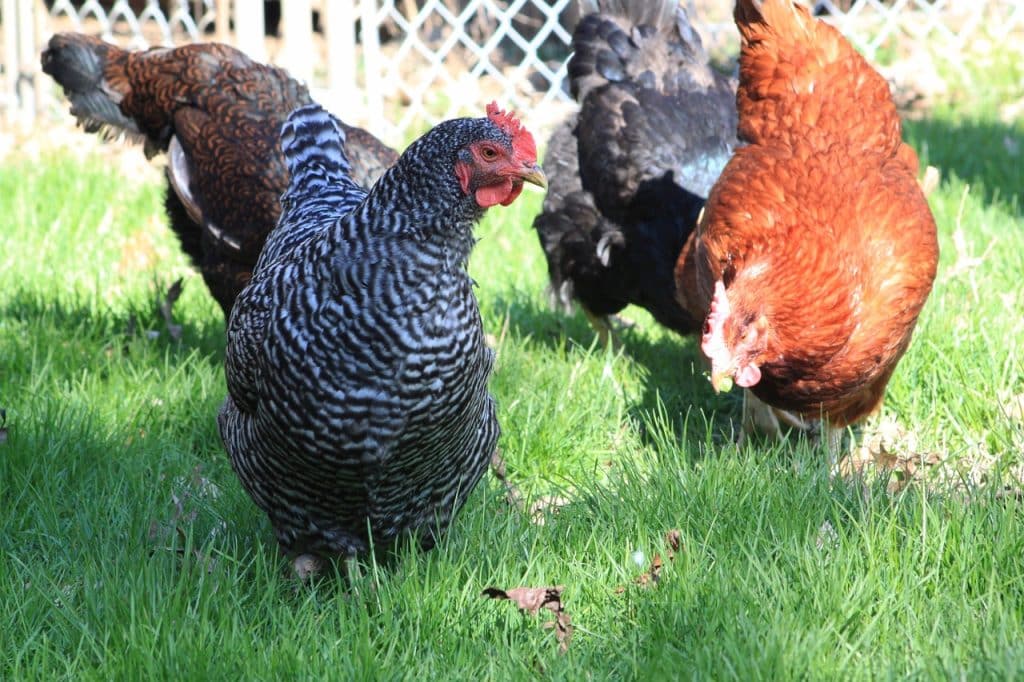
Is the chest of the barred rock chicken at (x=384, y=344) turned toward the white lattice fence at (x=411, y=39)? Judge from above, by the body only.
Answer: no

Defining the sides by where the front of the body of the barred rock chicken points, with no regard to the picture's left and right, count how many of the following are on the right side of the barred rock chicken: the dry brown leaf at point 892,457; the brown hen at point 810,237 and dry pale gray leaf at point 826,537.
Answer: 0

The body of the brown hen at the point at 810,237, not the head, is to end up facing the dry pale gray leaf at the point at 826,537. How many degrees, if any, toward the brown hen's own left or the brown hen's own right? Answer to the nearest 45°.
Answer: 0° — it already faces it

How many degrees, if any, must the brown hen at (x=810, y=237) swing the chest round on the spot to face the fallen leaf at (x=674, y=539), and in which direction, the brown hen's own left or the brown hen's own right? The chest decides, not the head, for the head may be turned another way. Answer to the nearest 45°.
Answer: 0° — it already faces it

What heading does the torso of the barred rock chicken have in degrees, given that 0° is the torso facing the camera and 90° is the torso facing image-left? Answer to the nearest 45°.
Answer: approximately 315°

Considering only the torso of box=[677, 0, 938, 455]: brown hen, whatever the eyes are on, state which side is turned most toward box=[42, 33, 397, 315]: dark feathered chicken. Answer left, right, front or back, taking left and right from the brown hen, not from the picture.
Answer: right

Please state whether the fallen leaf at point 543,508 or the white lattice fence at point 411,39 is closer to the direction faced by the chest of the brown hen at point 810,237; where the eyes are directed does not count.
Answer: the fallen leaf

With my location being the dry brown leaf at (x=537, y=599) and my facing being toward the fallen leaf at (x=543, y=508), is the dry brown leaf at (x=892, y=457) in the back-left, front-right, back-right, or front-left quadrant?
front-right

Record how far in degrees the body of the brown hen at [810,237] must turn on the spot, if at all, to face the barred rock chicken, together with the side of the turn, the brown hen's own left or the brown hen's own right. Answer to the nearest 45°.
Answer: approximately 45° to the brown hen's own right

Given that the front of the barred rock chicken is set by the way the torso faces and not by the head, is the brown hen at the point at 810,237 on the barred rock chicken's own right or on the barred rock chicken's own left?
on the barred rock chicken's own left

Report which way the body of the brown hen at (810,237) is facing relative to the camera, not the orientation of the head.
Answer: toward the camera

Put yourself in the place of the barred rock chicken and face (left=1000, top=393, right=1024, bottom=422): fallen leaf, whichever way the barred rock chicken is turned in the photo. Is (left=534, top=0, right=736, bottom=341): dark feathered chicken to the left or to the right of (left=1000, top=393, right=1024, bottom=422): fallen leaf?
left

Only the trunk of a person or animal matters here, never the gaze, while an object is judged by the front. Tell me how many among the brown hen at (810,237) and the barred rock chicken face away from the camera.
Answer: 0

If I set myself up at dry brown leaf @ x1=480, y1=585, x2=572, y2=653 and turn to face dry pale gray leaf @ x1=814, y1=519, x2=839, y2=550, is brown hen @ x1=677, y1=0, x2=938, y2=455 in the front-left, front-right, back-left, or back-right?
front-left

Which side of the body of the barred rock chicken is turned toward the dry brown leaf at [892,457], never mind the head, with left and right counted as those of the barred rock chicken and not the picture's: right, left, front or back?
left

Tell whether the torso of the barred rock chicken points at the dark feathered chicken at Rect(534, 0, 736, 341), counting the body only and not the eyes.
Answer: no

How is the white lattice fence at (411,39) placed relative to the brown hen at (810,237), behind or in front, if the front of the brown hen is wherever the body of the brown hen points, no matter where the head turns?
behind

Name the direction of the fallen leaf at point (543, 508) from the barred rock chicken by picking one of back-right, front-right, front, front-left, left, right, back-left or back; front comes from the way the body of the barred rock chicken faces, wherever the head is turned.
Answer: left

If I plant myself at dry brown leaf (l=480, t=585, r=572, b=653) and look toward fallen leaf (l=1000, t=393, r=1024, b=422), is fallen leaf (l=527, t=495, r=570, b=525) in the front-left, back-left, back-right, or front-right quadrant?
front-left

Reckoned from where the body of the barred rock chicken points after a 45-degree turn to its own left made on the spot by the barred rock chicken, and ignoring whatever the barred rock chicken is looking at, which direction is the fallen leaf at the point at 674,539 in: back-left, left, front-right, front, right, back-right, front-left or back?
front
